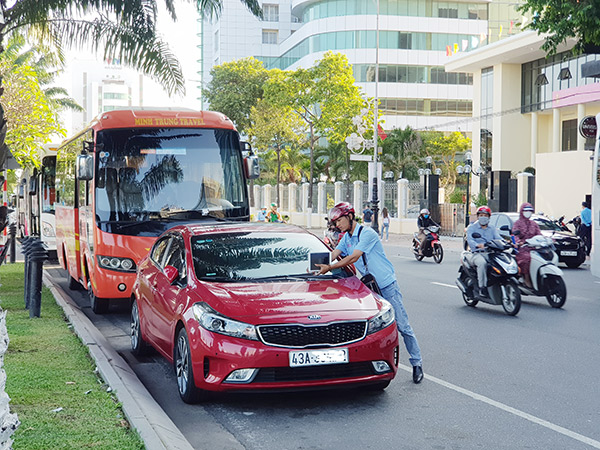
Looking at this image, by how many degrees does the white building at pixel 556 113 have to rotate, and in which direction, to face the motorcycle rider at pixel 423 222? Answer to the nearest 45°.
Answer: approximately 45° to its left

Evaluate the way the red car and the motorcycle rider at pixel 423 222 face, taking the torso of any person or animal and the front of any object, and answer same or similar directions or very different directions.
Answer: same or similar directions

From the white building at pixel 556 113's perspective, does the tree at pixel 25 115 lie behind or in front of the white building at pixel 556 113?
in front

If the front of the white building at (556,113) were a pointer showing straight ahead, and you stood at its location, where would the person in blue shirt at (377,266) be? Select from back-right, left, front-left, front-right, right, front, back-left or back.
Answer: front-left

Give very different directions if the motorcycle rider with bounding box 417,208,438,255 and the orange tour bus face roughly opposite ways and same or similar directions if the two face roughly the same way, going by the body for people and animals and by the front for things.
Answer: same or similar directions

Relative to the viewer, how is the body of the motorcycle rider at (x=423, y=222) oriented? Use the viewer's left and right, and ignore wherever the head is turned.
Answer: facing the viewer and to the right of the viewer

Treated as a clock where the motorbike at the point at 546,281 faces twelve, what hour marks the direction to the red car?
The red car is roughly at 2 o'clock from the motorbike.

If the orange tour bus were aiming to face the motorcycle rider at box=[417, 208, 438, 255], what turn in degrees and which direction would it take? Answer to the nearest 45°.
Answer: approximately 135° to its left

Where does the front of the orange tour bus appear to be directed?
toward the camera

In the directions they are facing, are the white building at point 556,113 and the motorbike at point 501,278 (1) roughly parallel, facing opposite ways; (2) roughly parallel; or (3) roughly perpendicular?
roughly perpendicular

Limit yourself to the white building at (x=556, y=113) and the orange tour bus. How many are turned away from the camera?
0

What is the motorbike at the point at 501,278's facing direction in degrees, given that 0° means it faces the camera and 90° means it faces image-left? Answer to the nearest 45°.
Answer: approximately 315°

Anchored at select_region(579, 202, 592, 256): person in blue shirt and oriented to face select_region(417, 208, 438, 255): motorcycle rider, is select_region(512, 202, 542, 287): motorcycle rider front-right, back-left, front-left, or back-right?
front-left

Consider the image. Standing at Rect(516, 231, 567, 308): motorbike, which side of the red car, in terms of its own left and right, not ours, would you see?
left
